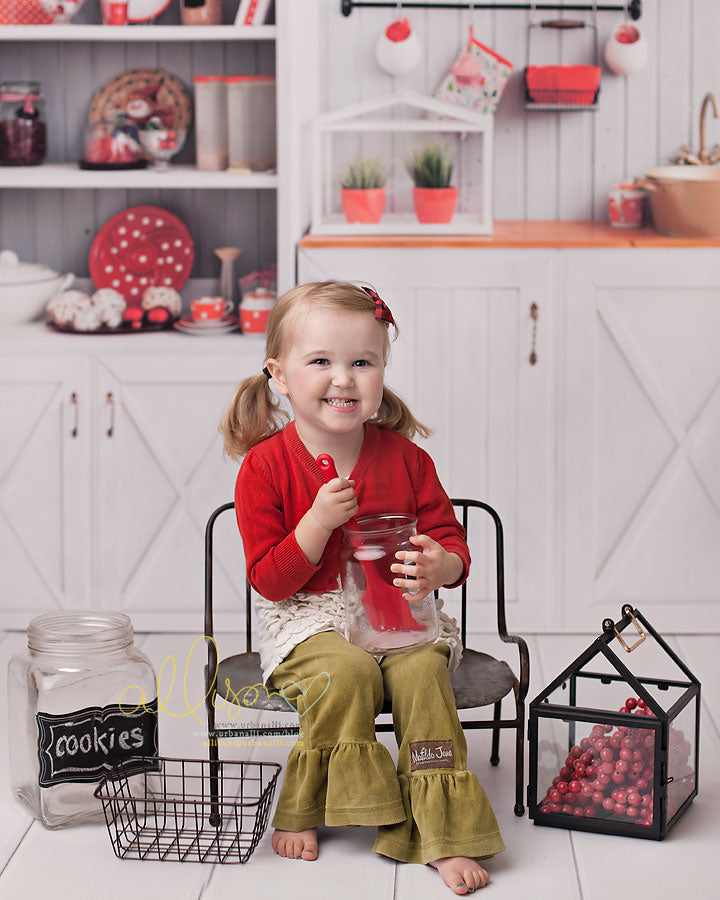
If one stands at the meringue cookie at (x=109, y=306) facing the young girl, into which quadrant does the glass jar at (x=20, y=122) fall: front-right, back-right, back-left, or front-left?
back-right

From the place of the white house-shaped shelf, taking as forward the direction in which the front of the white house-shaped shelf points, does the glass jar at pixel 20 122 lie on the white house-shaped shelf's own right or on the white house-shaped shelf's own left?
on the white house-shaped shelf's own right

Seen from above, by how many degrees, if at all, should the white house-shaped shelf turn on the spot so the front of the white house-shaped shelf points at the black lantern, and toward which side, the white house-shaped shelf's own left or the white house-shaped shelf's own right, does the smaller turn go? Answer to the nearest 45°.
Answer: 0° — it already faces it

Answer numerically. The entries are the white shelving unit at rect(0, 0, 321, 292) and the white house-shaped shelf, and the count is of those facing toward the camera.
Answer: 2

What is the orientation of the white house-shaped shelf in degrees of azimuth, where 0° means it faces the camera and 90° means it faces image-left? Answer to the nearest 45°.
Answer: approximately 0°

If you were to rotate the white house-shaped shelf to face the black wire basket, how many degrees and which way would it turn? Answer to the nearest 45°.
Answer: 0° — it already faces it

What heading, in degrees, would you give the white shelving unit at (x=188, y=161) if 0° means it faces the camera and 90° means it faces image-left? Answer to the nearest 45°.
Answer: approximately 0°

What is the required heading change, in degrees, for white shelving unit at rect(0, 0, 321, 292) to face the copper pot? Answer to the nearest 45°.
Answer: approximately 90° to its left
